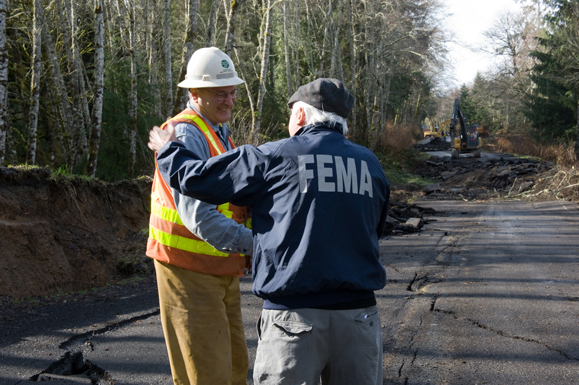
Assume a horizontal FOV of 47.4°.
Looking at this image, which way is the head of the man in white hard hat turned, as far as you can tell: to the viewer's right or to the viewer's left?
to the viewer's right

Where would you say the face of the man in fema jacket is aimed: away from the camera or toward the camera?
away from the camera

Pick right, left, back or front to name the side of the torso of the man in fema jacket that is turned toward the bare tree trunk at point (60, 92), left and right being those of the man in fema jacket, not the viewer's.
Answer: front

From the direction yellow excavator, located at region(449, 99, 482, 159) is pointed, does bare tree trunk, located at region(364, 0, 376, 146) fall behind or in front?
in front

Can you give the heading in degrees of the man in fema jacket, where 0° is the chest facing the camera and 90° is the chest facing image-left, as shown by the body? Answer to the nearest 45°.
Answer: approximately 135°

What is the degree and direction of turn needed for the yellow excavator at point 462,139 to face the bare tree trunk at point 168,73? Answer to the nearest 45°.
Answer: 0° — it already faces it

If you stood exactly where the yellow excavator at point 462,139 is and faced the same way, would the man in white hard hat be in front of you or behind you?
in front

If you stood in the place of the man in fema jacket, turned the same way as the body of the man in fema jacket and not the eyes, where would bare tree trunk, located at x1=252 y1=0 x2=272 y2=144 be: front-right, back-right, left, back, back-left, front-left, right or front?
front-right
